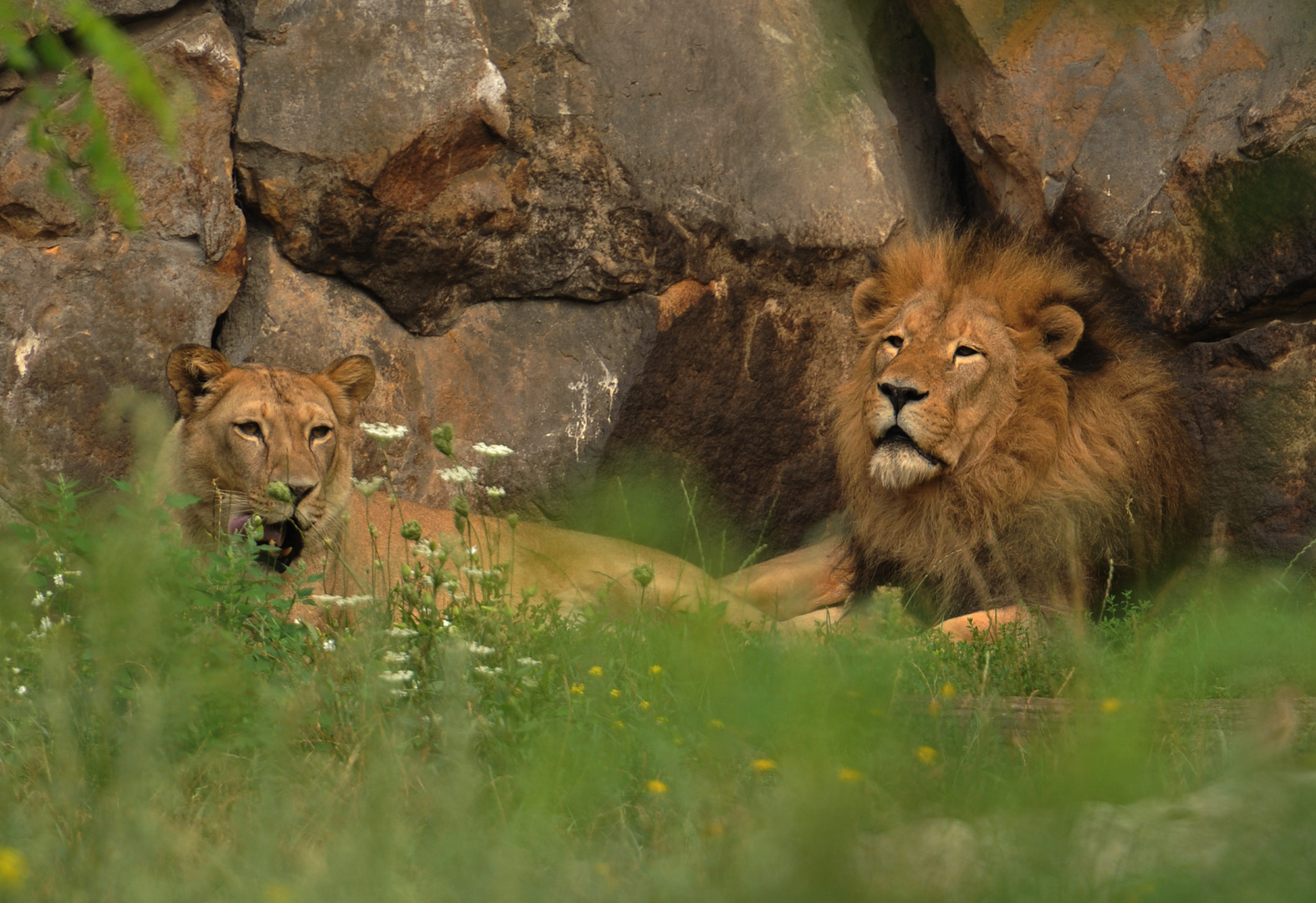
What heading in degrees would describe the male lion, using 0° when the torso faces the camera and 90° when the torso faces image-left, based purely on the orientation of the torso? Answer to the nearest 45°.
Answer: approximately 45°

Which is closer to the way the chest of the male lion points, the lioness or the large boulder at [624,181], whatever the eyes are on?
the lioness

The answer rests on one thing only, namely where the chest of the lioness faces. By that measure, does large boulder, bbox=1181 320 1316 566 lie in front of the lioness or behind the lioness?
behind

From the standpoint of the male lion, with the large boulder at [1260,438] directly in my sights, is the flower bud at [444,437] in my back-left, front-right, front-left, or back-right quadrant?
back-right

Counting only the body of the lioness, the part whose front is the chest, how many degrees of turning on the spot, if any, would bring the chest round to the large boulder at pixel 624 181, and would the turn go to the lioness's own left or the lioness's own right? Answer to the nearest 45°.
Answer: approximately 180°

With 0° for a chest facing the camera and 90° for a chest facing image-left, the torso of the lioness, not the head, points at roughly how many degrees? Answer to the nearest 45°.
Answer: approximately 45°
